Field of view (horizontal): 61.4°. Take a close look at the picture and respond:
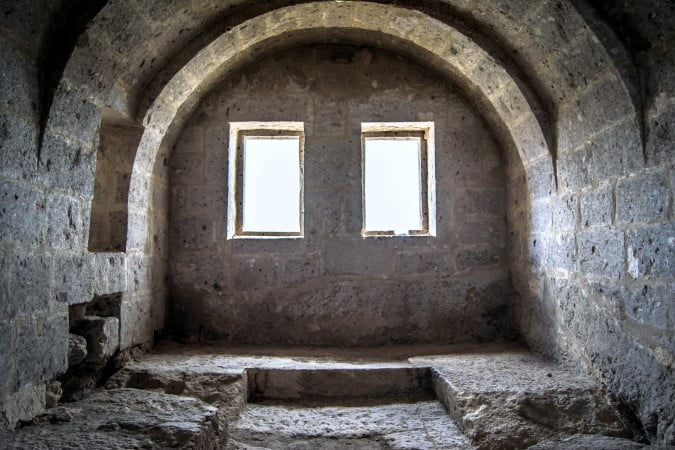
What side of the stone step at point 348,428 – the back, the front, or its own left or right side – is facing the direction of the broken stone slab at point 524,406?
left

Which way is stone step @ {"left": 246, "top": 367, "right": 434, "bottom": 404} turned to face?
toward the camera

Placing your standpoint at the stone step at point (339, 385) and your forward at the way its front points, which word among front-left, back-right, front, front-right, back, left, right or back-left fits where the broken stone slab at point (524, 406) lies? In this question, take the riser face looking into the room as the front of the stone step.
front-left

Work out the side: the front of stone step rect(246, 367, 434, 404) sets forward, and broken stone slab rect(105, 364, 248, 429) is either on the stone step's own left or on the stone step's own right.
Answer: on the stone step's own right

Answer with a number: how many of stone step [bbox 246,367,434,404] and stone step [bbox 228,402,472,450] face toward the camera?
2

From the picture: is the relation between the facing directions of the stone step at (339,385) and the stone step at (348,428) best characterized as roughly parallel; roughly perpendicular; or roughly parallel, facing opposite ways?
roughly parallel

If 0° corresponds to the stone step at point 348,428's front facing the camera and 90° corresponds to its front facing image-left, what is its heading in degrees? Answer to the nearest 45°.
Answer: approximately 0°

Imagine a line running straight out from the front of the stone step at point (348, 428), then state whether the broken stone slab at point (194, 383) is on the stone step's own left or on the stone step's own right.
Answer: on the stone step's own right
